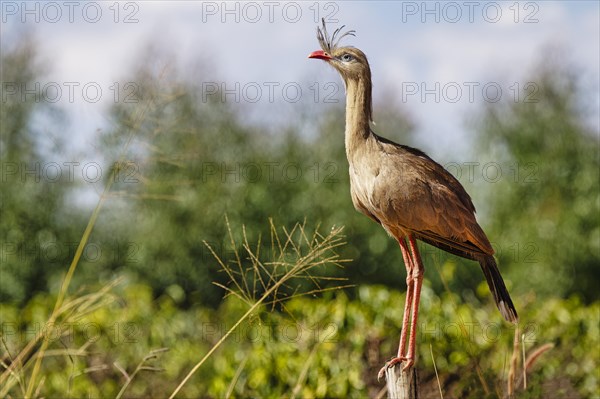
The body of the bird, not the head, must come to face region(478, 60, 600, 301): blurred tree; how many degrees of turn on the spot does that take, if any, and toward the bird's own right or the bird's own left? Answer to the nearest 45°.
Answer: approximately 90° to the bird's own right

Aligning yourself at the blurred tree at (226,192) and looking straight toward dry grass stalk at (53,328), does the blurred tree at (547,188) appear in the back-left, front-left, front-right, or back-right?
back-left

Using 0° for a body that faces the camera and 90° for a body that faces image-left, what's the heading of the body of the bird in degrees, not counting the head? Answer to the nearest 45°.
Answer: approximately 90°

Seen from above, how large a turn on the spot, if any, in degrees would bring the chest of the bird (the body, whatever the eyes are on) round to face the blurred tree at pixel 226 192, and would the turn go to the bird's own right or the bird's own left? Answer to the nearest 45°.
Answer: approximately 90° to the bird's own right

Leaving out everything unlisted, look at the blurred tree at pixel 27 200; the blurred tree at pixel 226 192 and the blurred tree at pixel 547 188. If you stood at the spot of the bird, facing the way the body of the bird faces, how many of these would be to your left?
0

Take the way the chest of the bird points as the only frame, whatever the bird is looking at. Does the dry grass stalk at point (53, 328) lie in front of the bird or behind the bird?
in front

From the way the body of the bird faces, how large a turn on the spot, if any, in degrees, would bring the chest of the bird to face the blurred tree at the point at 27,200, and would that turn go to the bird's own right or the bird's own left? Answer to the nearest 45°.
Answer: approximately 45° to the bird's own right

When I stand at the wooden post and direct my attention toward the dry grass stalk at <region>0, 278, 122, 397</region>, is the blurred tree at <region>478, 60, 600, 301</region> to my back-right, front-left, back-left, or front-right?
back-right
